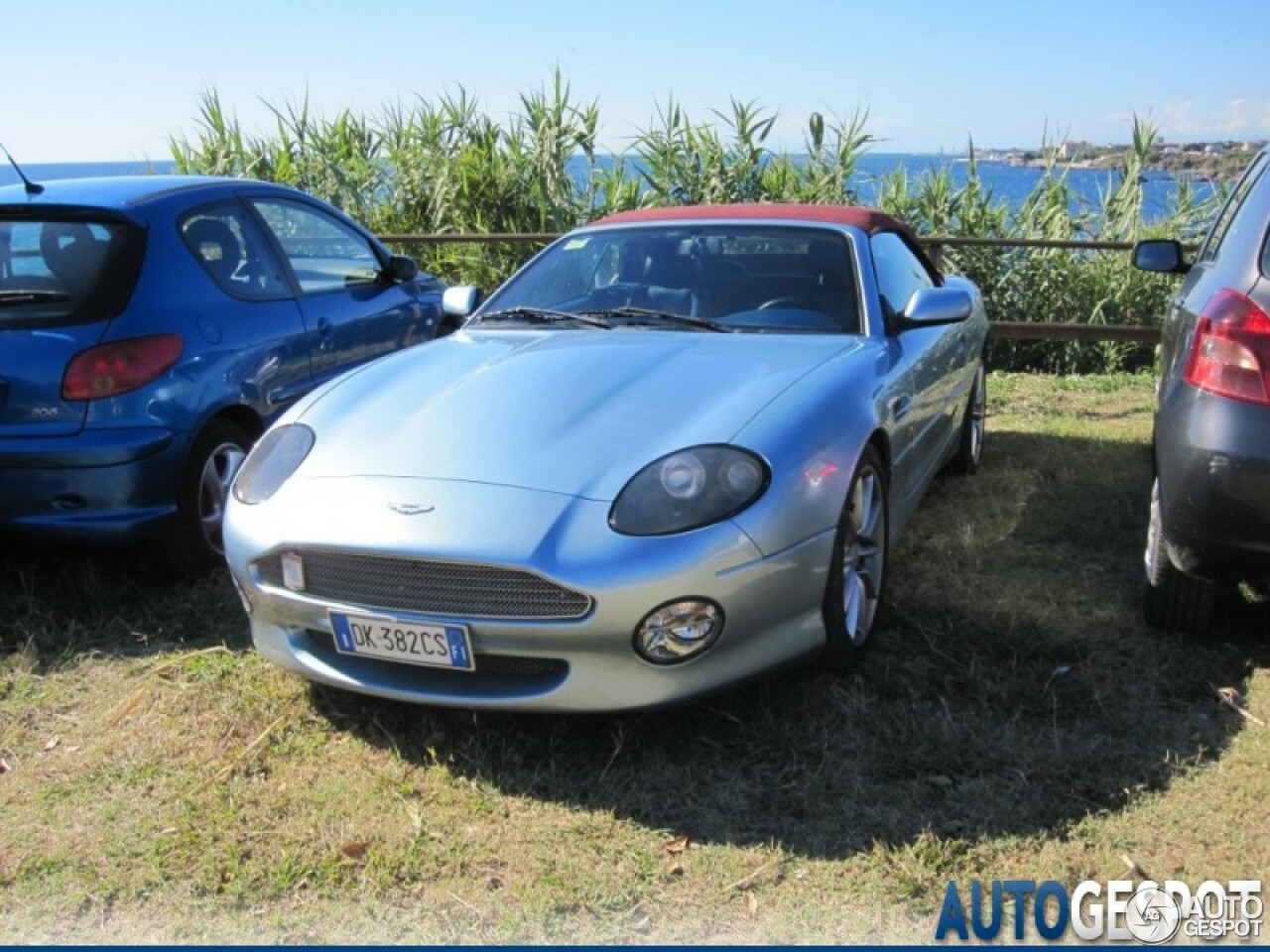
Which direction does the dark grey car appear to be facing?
away from the camera

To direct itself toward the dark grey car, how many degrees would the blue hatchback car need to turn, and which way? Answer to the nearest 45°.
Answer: approximately 90° to its right

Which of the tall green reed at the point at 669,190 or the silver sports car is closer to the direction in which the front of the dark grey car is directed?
the tall green reed

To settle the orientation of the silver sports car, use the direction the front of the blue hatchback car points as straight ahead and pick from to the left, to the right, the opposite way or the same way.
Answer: the opposite way

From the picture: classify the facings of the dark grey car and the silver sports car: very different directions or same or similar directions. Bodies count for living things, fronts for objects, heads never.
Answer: very different directions

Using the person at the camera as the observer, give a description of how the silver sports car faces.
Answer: facing the viewer and to the left of the viewer

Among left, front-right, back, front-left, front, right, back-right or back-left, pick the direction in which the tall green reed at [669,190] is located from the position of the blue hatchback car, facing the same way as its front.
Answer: front

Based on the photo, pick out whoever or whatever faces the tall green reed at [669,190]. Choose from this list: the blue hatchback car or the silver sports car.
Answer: the blue hatchback car

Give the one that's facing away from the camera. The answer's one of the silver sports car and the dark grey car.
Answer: the dark grey car

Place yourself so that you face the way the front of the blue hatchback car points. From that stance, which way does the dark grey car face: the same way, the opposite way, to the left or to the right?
the same way

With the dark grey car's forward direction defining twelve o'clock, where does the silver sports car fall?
The silver sports car is roughly at 8 o'clock from the dark grey car.

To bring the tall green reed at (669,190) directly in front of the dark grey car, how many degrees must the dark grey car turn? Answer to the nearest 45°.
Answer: approximately 45° to its left

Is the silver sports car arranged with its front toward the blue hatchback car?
no

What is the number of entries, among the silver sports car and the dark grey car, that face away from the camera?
1

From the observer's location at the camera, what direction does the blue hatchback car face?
facing away from the viewer and to the right of the viewer

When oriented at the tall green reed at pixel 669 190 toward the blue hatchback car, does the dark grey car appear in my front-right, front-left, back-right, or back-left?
front-left

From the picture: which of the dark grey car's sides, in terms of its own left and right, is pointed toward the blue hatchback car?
left

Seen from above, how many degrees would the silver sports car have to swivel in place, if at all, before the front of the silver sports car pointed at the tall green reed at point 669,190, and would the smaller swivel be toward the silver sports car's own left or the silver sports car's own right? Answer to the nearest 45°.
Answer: approximately 135° to the silver sports car's own right
